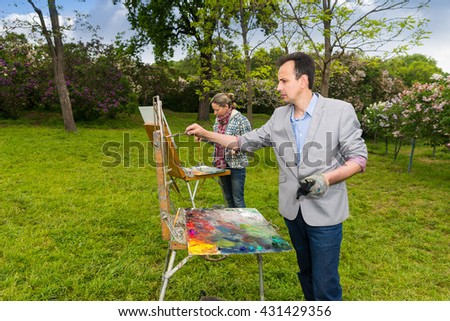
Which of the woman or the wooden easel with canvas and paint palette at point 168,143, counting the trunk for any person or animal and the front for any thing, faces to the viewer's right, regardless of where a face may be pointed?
the wooden easel with canvas and paint palette

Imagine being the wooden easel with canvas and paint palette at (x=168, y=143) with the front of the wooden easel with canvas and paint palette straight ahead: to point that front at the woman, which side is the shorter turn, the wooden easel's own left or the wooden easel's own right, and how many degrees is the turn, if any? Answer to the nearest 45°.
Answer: approximately 45° to the wooden easel's own left

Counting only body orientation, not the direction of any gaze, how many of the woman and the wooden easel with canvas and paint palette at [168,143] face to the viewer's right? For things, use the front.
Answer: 1

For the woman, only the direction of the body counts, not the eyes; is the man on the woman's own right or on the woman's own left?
on the woman's own left

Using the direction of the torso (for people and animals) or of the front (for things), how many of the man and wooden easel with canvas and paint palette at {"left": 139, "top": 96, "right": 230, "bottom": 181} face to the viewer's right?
1

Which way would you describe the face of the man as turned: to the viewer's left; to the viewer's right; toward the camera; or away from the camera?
to the viewer's left

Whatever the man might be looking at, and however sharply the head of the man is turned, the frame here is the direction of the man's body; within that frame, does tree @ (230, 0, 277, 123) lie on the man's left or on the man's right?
on the man's right

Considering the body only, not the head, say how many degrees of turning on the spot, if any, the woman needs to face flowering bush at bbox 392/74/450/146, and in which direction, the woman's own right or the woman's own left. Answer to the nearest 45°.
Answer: approximately 180°

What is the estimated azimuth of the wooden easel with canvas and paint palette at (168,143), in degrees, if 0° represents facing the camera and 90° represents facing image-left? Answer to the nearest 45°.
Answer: approximately 270°

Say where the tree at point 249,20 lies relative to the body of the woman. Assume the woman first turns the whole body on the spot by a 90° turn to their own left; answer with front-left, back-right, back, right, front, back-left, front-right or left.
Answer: back-left

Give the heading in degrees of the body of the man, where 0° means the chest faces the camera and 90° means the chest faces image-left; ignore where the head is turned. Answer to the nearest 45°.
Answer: approximately 45°

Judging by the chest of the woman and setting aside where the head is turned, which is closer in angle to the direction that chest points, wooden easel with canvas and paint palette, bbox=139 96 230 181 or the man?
the wooden easel with canvas and paint palette
